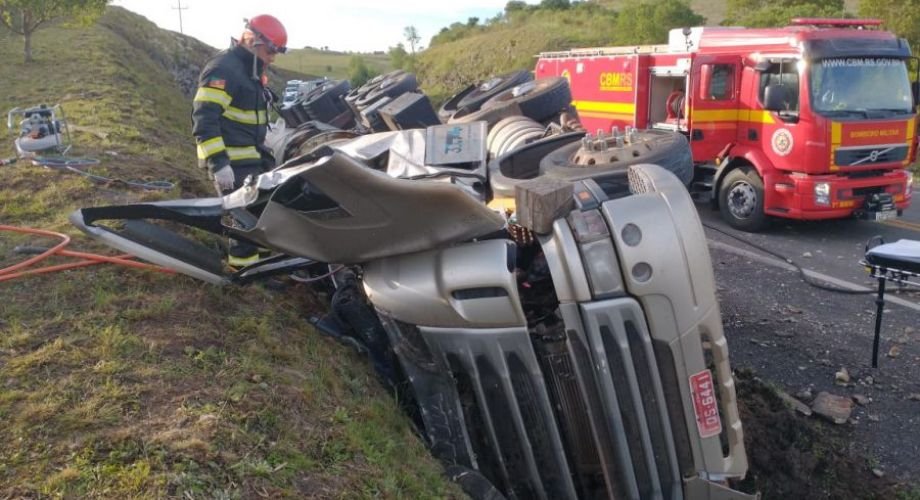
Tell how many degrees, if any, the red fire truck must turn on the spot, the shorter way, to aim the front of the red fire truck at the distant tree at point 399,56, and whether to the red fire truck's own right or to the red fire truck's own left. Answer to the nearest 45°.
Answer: approximately 180°

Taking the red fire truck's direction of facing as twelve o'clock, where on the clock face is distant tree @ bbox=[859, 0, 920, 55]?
The distant tree is roughly at 8 o'clock from the red fire truck.

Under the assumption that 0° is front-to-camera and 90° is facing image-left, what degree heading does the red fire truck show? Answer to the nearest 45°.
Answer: approximately 315°

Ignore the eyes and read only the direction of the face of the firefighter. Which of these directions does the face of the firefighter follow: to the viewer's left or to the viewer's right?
to the viewer's right

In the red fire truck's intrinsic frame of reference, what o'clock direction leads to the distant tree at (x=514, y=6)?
The distant tree is roughly at 7 o'clock from the red fire truck.

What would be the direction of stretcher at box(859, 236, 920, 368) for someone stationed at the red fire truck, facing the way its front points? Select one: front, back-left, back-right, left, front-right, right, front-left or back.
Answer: front-right

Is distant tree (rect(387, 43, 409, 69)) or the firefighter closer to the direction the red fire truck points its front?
the firefighter

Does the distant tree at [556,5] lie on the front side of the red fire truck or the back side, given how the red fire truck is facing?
on the back side

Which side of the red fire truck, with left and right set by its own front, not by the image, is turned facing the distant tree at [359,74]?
back

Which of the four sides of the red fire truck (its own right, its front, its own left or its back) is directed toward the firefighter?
right

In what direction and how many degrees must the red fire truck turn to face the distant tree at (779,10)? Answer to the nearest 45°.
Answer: approximately 135° to its left

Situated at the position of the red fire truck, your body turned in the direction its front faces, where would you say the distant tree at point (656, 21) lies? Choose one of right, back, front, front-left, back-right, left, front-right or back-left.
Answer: back-left

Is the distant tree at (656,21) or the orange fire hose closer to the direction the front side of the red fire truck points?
the orange fire hose
